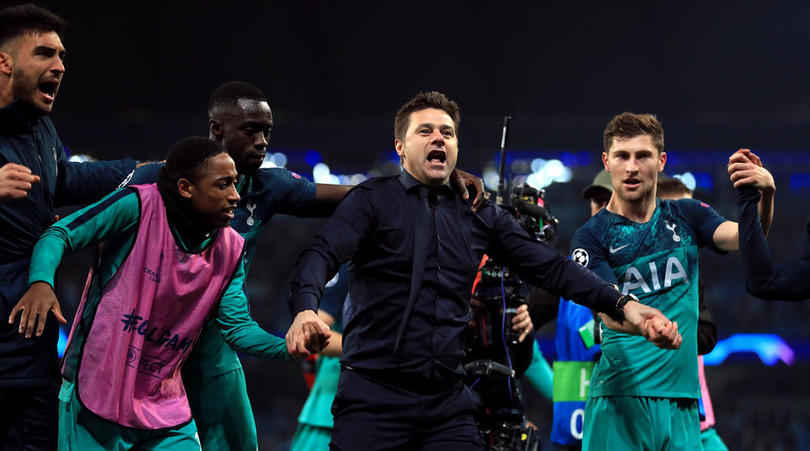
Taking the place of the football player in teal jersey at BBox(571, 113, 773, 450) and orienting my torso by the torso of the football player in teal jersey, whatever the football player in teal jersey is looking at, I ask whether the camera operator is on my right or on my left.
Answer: on my right

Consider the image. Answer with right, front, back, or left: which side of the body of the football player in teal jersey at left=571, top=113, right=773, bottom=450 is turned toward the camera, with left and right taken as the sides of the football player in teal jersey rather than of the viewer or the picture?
front

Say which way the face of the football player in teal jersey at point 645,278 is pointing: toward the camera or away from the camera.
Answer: toward the camera
